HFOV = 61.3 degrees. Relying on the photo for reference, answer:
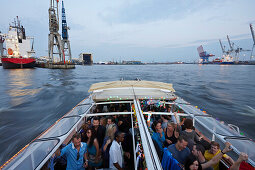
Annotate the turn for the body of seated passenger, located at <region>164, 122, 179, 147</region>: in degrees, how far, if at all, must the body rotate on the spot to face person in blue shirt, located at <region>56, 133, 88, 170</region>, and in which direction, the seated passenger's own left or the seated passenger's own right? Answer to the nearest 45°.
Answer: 0° — they already face them

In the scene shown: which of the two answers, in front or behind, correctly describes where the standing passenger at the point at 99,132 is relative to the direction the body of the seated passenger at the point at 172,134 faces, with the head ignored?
in front

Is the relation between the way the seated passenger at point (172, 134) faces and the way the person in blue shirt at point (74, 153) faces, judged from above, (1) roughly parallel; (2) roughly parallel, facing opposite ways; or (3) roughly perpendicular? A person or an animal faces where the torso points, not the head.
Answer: roughly perpendicular

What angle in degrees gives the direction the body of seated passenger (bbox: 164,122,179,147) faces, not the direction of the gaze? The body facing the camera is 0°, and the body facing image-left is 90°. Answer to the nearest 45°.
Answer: approximately 45°

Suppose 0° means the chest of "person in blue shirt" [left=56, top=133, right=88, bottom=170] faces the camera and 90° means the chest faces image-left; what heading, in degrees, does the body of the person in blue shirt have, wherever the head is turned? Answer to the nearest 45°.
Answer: approximately 0°

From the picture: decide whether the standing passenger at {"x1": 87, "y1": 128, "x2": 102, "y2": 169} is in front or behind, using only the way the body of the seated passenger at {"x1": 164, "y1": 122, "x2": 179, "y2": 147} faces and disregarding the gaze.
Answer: in front

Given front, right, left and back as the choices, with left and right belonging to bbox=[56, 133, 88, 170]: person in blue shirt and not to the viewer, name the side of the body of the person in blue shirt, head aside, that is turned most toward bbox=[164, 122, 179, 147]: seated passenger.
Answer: left
